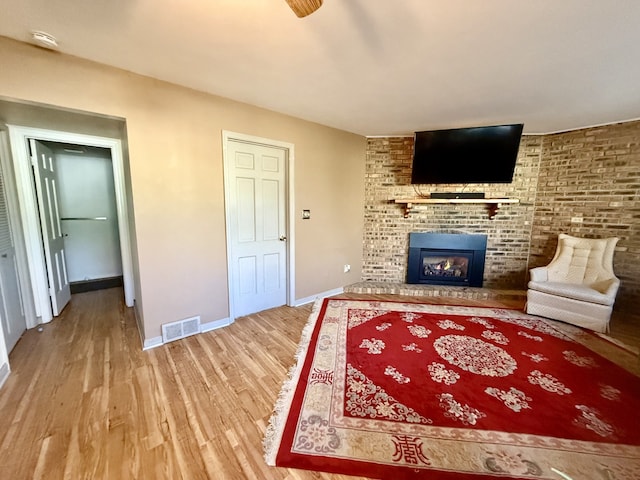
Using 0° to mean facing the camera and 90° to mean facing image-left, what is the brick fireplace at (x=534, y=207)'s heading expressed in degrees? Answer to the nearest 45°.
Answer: approximately 0°

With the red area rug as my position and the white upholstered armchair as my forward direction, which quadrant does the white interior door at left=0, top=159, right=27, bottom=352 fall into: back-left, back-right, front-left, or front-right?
back-left

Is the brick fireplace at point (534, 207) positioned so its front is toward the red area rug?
yes

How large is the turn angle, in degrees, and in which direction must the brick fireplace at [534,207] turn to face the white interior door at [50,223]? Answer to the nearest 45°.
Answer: approximately 45° to its right

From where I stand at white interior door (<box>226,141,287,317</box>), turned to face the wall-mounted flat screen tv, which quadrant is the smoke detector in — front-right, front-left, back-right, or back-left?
back-right
